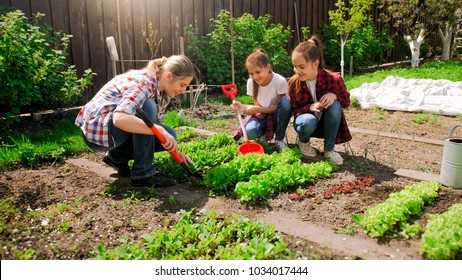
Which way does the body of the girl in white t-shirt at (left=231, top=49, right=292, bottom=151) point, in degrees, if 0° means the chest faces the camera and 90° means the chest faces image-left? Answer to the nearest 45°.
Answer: approximately 45°

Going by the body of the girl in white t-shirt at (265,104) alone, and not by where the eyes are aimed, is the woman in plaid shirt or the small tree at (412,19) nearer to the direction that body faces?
the woman in plaid shirt

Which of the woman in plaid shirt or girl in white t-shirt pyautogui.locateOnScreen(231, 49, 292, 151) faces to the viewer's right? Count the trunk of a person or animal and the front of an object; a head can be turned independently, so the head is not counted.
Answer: the woman in plaid shirt

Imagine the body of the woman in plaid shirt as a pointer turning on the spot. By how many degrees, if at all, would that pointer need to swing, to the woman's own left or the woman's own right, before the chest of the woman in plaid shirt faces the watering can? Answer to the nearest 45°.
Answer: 0° — they already face it

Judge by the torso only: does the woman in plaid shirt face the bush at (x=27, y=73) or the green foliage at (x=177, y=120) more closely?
the green foliage

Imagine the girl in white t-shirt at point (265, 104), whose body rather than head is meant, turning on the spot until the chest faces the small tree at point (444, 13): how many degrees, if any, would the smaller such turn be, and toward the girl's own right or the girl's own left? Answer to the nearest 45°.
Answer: approximately 180°

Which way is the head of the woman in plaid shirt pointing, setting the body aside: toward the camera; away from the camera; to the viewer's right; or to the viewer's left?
to the viewer's right

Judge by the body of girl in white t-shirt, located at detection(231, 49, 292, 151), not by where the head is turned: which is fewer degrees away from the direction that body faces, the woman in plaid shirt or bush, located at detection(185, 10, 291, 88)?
the woman in plaid shirt

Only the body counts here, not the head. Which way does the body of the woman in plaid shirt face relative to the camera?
to the viewer's right
